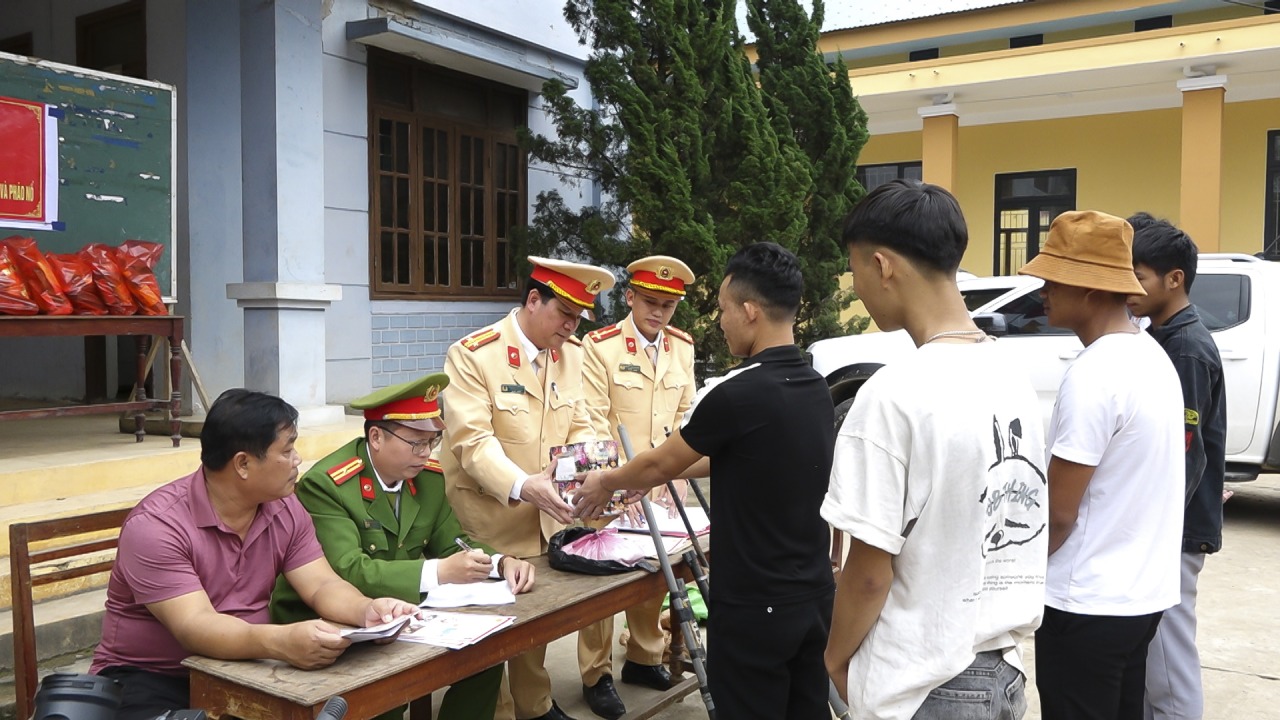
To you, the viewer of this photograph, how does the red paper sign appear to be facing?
facing the viewer and to the right of the viewer

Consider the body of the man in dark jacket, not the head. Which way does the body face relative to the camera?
to the viewer's left

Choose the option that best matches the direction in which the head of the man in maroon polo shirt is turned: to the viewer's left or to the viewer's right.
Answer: to the viewer's right

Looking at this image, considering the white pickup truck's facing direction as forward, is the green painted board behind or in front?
in front

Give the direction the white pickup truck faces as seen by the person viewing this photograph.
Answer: facing to the left of the viewer

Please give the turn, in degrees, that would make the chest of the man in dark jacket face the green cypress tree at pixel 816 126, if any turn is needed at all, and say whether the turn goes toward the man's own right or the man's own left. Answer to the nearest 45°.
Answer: approximately 45° to the man's own right

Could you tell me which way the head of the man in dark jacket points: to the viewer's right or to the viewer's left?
to the viewer's left

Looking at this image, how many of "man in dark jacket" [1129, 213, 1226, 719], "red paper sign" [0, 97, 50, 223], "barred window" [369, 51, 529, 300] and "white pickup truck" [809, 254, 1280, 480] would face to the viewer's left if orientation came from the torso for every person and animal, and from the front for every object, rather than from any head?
2

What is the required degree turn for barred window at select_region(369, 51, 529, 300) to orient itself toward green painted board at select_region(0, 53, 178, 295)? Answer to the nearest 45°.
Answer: approximately 90° to its right

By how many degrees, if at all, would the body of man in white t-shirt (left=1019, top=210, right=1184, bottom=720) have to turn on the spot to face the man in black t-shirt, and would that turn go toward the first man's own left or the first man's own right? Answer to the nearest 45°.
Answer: approximately 45° to the first man's own left
